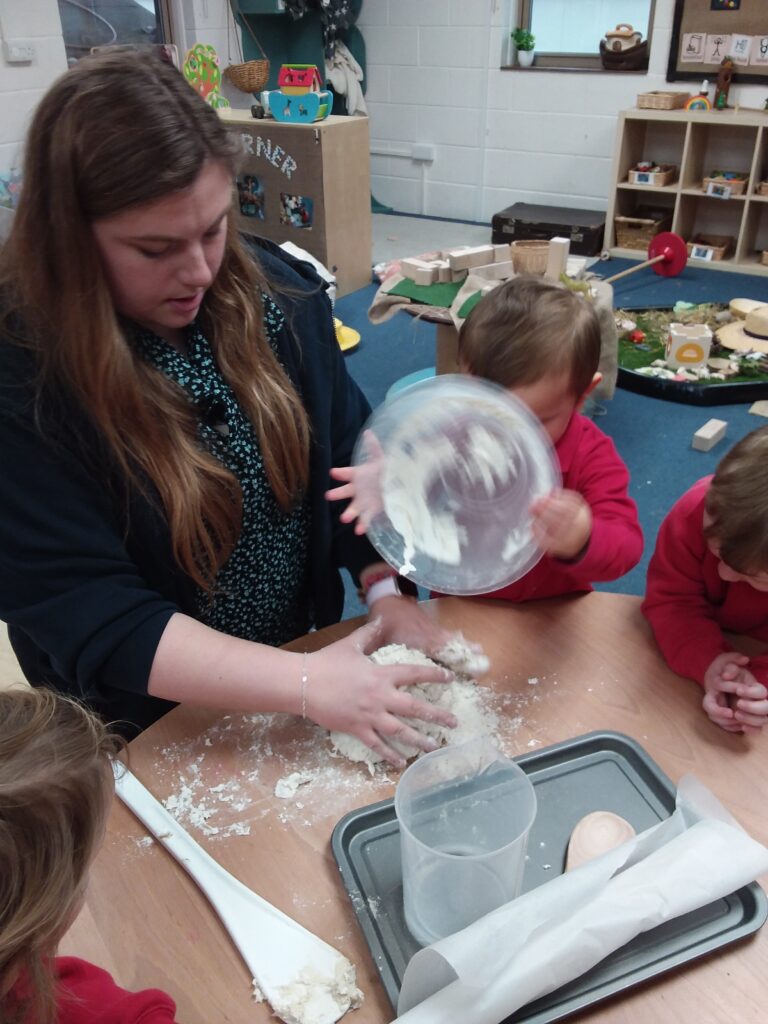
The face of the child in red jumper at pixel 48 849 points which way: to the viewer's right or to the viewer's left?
to the viewer's right

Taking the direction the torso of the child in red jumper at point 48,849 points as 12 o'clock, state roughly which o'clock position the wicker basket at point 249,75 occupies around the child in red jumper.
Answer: The wicker basket is roughly at 11 o'clock from the child in red jumper.

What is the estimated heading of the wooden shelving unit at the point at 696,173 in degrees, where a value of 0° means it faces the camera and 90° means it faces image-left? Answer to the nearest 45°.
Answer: approximately 45°

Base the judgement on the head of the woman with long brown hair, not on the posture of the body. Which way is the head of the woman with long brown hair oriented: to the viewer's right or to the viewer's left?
to the viewer's right

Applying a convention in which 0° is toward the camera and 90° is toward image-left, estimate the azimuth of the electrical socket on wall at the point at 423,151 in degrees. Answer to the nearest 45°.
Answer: approximately 0°

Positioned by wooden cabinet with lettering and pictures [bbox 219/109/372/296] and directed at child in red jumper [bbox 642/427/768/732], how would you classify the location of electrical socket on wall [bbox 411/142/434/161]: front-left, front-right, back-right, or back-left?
back-left

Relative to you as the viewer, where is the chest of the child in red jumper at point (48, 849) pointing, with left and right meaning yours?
facing away from the viewer and to the right of the viewer
